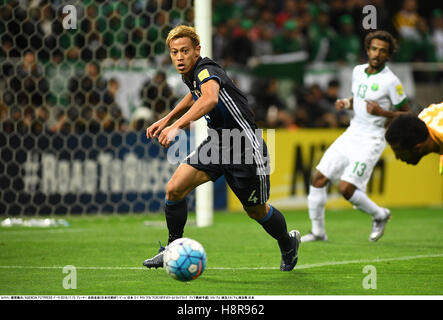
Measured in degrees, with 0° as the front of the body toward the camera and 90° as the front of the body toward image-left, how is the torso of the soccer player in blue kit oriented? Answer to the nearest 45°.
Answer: approximately 45°

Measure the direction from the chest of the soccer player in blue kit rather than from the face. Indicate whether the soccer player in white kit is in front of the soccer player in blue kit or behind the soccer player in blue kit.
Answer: behind

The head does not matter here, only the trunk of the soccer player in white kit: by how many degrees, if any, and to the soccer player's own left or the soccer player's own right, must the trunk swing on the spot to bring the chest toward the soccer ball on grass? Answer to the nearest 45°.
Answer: approximately 45° to the soccer player's own left

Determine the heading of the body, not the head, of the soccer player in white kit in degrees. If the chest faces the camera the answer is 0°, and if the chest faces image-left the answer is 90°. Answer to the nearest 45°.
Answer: approximately 45°
